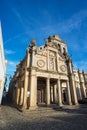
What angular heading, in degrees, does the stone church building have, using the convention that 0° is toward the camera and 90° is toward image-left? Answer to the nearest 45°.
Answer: approximately 315°
